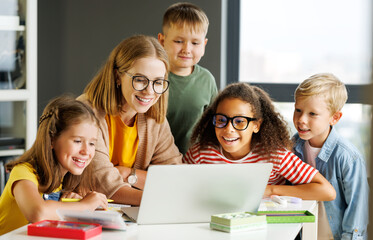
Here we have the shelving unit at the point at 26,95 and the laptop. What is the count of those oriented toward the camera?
1

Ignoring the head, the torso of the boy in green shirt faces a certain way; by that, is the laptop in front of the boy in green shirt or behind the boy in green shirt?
in front

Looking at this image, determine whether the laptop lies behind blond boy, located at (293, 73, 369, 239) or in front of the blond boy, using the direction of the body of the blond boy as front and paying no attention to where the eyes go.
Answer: in front

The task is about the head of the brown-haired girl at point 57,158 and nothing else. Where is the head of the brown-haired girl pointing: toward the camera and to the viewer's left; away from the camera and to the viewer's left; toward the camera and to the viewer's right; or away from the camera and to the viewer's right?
toward the camera and to the viewer's right

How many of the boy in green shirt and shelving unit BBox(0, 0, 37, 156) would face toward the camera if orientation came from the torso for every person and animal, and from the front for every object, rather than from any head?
2

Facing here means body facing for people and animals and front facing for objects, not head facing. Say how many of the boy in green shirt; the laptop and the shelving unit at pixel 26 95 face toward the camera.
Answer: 2

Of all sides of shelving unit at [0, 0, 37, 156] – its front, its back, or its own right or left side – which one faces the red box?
front

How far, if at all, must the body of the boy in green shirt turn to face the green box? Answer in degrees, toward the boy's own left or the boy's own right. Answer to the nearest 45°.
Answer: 0° — they already face it

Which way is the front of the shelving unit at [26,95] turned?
toward the camera

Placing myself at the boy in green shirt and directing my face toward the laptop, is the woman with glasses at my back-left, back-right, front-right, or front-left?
front-right
